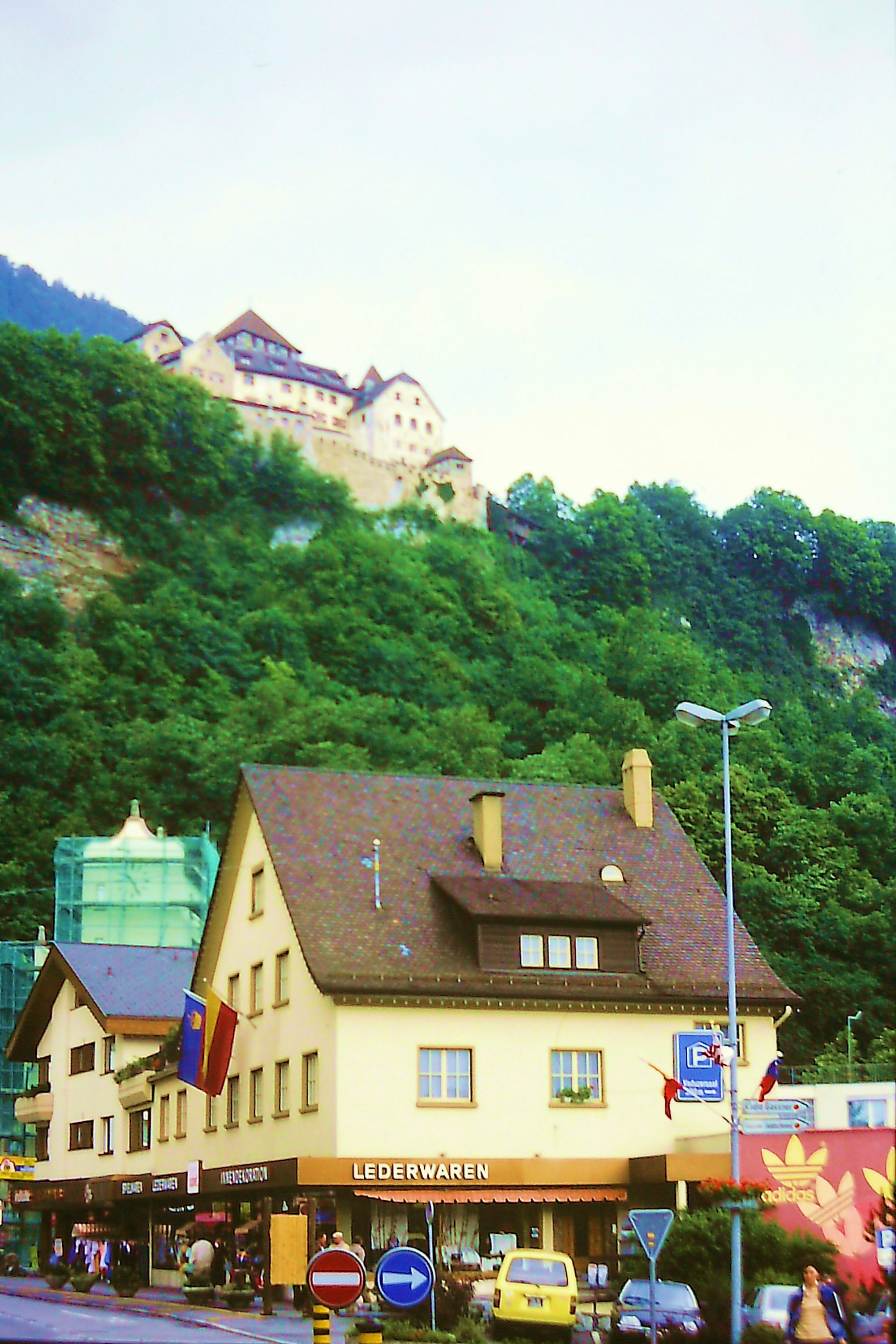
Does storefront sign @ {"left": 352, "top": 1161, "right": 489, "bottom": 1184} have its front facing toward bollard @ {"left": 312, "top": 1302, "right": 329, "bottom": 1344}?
yes

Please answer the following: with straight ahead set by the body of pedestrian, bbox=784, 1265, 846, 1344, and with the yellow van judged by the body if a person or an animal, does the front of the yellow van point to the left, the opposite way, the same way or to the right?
the opposite way

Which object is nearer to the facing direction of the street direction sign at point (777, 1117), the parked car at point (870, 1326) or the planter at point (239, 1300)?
the parked car

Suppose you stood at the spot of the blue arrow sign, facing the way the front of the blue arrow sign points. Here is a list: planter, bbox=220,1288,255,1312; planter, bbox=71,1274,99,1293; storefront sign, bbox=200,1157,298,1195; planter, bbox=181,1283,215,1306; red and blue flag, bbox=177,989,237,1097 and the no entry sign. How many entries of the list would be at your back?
5

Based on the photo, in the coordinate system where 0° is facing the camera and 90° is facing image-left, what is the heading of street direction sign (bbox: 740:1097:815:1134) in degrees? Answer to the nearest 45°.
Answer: approximately 0°

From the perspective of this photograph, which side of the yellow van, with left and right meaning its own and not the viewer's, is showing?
back

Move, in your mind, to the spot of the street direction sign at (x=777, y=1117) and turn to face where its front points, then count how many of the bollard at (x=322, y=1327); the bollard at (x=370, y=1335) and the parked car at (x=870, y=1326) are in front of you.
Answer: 3

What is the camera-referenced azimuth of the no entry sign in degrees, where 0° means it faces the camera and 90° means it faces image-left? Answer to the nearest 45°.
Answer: approximately 0°

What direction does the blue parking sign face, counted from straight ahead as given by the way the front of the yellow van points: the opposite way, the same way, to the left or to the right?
the opposite way

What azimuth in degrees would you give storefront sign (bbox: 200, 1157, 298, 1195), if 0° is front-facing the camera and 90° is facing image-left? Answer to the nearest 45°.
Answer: approximately 45°

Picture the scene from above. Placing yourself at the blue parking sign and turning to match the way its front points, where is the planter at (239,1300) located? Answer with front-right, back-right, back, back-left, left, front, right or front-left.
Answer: back-right
